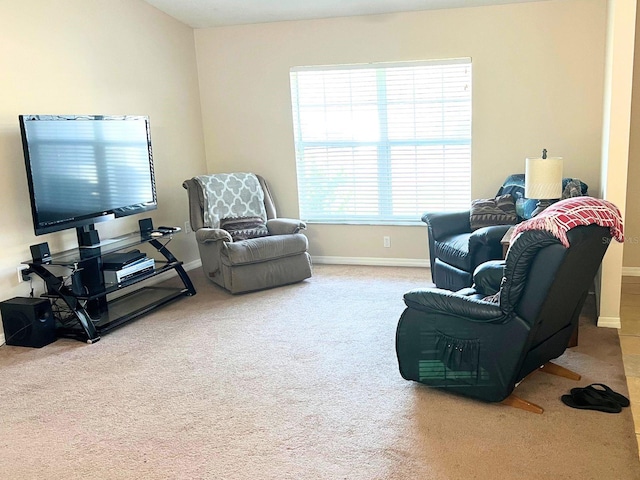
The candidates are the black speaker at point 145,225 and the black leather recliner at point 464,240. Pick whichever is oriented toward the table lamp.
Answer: the black speaker

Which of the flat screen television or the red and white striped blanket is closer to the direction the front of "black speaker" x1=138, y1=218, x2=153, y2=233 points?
the red and white striped blanket

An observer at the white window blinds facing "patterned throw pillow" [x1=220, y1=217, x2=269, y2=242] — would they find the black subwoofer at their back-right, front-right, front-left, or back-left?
front-left

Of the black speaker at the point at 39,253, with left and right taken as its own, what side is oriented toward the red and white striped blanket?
front

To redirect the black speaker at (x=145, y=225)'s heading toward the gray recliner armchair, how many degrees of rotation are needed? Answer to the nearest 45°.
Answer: approximately 45° to its left

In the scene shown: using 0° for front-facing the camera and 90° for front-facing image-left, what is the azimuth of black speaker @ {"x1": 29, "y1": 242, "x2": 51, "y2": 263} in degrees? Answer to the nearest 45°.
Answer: approximately 315°

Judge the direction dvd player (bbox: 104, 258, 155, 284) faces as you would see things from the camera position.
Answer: facing the viewer and to the right of the viewer

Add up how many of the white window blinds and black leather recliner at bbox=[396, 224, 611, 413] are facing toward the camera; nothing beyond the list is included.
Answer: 1

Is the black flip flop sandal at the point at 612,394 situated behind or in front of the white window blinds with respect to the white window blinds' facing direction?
in front

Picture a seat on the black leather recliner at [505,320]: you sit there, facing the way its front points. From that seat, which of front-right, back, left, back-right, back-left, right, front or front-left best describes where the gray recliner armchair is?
front

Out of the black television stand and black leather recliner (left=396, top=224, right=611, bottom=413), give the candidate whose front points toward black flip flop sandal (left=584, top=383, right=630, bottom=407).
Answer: the black television stand

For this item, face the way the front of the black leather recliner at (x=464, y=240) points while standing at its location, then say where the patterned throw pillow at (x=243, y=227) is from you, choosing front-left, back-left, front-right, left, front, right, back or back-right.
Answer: front-right

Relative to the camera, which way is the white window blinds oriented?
toward the camera

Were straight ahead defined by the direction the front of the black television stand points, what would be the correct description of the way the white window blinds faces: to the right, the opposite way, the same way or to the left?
to the right
